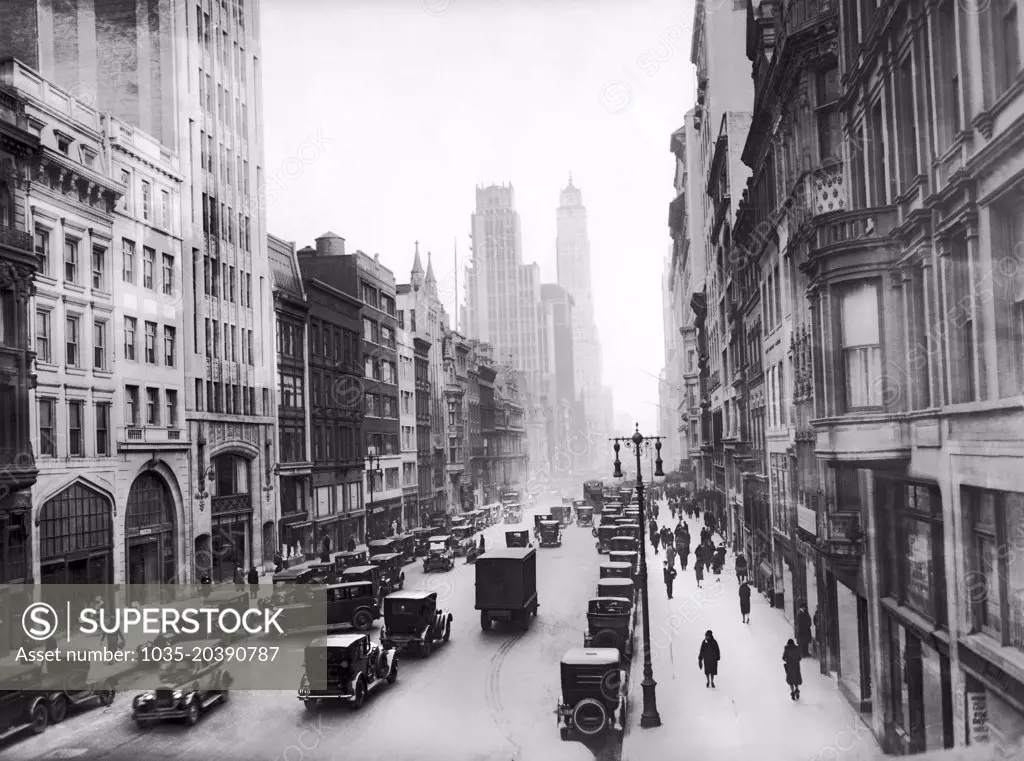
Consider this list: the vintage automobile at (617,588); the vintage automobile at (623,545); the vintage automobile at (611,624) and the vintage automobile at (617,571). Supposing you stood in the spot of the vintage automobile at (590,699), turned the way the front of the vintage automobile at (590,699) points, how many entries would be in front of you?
4

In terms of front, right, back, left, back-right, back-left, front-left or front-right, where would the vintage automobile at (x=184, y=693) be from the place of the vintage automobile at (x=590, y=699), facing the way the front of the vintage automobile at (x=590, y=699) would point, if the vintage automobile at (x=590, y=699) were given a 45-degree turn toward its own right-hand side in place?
back-left

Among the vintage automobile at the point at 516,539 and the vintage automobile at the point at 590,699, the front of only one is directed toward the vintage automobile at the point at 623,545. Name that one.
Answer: the vintage automobile at the point at 590,699

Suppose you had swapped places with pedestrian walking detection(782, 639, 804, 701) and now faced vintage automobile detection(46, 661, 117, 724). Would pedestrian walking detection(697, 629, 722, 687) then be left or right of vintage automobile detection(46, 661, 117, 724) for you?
right

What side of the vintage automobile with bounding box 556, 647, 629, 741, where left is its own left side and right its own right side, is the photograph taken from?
back

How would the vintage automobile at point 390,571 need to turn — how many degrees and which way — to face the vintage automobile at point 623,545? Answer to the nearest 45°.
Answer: approximately 180°

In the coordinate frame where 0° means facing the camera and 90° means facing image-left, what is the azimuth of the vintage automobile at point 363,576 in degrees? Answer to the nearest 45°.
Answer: approximately 45°

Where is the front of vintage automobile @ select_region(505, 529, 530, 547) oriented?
away from the camera

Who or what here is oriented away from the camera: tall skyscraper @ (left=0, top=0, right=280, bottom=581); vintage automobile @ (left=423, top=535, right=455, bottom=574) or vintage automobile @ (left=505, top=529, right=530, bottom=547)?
vintage automobile @ (left=505, top=529, right=530, bottom=547)

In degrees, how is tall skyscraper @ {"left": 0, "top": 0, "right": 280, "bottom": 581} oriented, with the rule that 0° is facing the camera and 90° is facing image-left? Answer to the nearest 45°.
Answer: approximately 315°
